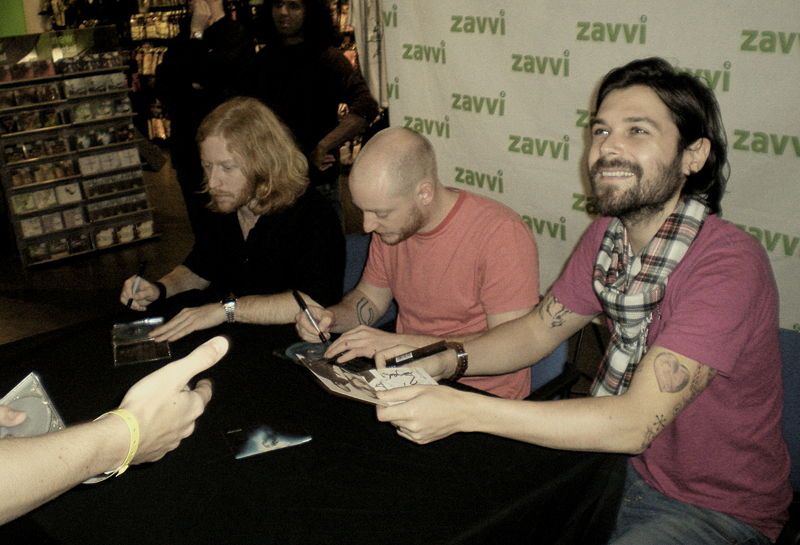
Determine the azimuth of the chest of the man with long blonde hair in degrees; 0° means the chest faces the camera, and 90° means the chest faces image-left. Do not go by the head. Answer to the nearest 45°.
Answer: approximately 45°

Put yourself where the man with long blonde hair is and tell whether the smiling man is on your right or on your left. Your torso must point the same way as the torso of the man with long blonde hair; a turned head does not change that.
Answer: on your left

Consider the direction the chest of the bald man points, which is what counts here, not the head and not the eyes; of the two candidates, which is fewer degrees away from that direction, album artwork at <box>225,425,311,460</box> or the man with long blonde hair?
the album artwork

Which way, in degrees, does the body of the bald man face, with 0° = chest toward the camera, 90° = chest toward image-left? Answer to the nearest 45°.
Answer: approximately 45°

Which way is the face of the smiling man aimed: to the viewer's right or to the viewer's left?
to the viewer's left

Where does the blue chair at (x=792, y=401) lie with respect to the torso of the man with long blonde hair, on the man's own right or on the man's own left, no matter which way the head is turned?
on the man's own left

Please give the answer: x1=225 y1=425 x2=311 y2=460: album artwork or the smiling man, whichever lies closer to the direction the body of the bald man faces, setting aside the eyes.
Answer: the album artwork

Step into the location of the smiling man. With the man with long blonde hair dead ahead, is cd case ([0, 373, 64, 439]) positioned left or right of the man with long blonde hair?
left

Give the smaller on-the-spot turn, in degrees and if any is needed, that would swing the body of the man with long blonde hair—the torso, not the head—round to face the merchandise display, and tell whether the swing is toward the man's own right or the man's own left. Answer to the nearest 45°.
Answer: approximately 135° to the man's own right

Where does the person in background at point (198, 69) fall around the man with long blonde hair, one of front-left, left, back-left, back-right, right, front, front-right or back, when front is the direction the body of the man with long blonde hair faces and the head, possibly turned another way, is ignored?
back-right
